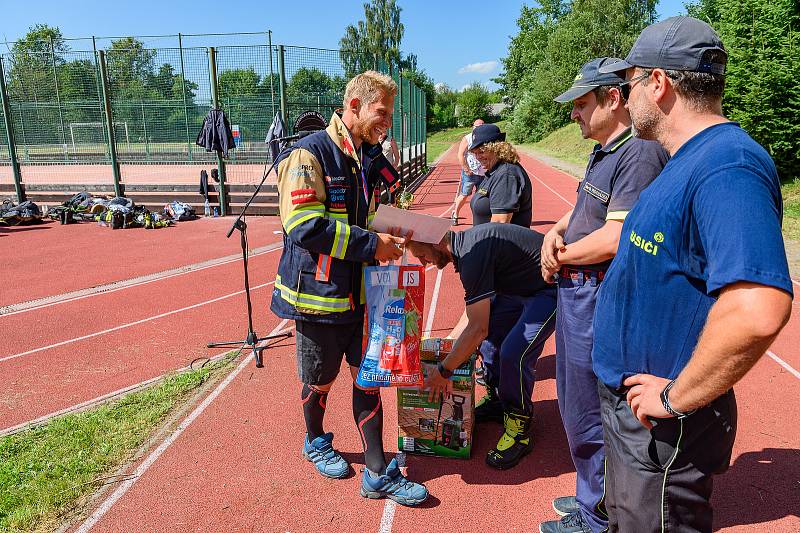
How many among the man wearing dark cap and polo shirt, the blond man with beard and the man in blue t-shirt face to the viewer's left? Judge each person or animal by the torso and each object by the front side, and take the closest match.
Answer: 2

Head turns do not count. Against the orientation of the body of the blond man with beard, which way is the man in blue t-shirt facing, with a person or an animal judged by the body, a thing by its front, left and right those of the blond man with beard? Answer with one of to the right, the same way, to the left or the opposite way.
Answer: the opposite way

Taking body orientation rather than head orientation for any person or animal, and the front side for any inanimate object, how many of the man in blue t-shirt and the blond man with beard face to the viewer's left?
1

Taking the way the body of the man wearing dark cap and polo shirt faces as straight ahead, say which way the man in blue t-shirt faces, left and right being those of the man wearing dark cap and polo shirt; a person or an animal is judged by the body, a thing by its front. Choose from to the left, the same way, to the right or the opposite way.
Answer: the same way

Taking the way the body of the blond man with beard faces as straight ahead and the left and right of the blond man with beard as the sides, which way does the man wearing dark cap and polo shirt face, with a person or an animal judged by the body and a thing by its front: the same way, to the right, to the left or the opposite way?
the opposite way

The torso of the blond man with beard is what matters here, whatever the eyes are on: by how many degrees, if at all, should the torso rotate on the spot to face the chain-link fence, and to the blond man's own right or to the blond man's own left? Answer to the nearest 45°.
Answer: approximately 135° to the blond man's own left

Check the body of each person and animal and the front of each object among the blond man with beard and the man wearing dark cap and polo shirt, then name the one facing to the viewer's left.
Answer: the man wearing dark cap and polo shirt

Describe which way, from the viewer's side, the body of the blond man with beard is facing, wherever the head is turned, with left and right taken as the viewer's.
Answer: facing the viewer and to the right of the viewer

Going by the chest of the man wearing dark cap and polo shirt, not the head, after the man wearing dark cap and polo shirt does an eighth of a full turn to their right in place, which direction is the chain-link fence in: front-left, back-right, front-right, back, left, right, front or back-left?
front

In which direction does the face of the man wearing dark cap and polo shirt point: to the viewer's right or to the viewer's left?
to the viewer's left

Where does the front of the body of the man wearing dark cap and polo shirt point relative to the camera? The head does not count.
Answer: to the viewer's left

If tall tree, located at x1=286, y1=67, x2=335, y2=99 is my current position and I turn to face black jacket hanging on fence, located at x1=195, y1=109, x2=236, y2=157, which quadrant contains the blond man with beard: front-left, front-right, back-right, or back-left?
front-left

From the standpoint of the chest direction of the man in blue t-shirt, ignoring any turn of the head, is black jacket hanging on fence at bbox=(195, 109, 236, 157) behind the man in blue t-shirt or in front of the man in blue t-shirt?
in front

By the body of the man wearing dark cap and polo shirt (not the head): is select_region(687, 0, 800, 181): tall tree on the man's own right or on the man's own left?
on the man's own right

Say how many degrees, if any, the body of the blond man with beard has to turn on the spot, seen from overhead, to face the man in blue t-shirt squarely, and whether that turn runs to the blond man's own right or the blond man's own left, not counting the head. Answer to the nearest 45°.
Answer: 0° — they already face them

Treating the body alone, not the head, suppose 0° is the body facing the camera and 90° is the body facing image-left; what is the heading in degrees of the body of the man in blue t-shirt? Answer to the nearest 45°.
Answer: approximately 90°

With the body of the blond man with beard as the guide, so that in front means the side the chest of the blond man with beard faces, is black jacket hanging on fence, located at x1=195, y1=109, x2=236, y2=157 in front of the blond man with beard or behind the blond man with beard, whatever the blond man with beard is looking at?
behind
